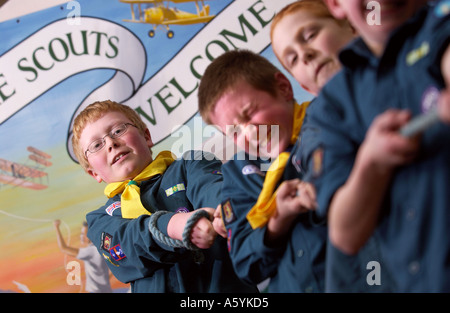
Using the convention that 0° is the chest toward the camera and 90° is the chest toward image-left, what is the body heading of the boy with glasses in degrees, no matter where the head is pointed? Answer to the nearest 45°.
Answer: approximately 0°
